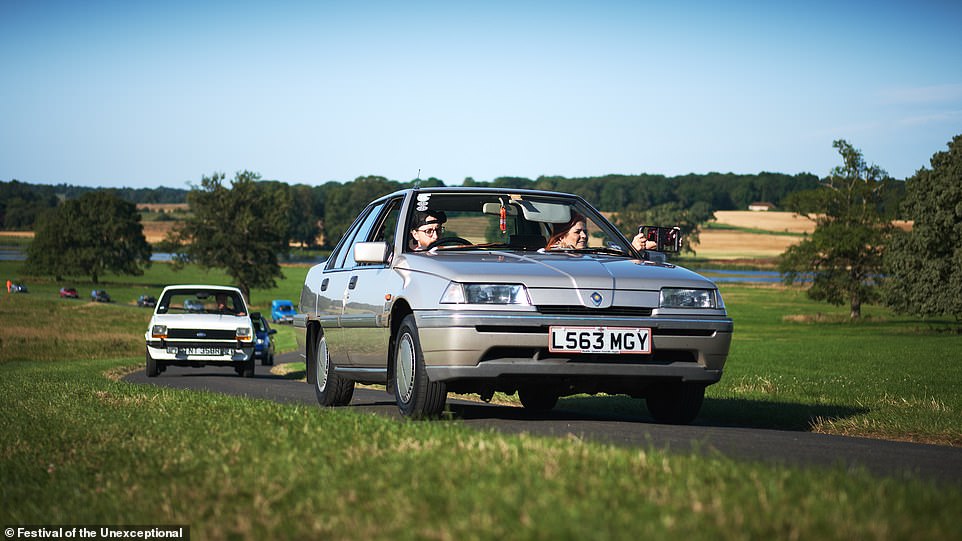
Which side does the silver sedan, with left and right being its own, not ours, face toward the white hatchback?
back

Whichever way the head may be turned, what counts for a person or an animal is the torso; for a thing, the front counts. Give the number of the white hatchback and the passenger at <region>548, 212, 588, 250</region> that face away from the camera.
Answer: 0

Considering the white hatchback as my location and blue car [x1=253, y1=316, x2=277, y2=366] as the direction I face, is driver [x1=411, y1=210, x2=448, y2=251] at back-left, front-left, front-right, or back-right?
back-right

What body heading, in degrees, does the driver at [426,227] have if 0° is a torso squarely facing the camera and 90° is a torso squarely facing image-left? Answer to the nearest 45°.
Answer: approximately 315°

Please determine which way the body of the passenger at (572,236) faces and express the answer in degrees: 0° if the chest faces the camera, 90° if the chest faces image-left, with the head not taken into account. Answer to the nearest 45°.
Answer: approximately 315°

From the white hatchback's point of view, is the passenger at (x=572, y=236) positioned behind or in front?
in front

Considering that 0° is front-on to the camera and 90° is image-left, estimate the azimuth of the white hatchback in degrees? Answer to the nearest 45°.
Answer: approximately 0°

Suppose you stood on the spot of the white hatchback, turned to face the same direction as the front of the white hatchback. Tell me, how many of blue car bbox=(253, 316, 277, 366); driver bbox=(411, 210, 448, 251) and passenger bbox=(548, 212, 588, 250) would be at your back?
1

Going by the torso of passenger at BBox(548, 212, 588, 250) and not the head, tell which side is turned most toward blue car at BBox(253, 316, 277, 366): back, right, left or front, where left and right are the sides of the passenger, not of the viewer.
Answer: back

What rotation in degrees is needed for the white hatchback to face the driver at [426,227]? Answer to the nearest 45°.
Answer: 0° — it already faces them
